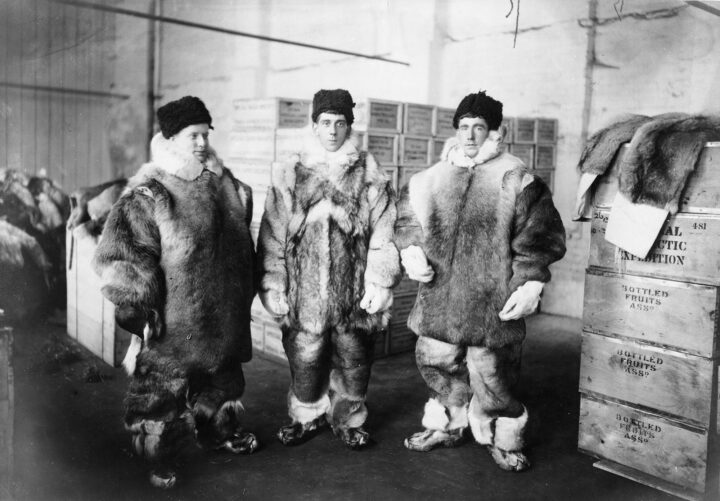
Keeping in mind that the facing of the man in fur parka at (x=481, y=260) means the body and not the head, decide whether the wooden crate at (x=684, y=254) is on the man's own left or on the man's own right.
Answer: on the man's own left

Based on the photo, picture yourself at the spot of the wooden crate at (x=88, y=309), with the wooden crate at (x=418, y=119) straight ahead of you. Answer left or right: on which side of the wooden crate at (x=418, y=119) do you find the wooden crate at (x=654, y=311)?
right

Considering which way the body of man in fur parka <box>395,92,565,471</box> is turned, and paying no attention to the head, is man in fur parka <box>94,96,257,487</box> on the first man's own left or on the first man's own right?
on the first man's own right

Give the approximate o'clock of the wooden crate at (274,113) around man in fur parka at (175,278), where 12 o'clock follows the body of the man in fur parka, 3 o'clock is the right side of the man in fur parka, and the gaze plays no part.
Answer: The wooden crate is roughly at 8 o'clock from the man in fur parka.

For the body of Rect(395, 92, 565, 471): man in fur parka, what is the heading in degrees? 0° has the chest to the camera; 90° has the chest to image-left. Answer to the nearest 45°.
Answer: approximately 0°

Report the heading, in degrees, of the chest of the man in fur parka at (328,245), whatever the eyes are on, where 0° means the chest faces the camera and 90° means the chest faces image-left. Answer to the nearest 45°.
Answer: approximately 0°

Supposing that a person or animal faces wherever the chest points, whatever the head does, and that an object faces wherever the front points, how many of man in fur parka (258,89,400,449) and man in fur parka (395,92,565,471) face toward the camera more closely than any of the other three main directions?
2
